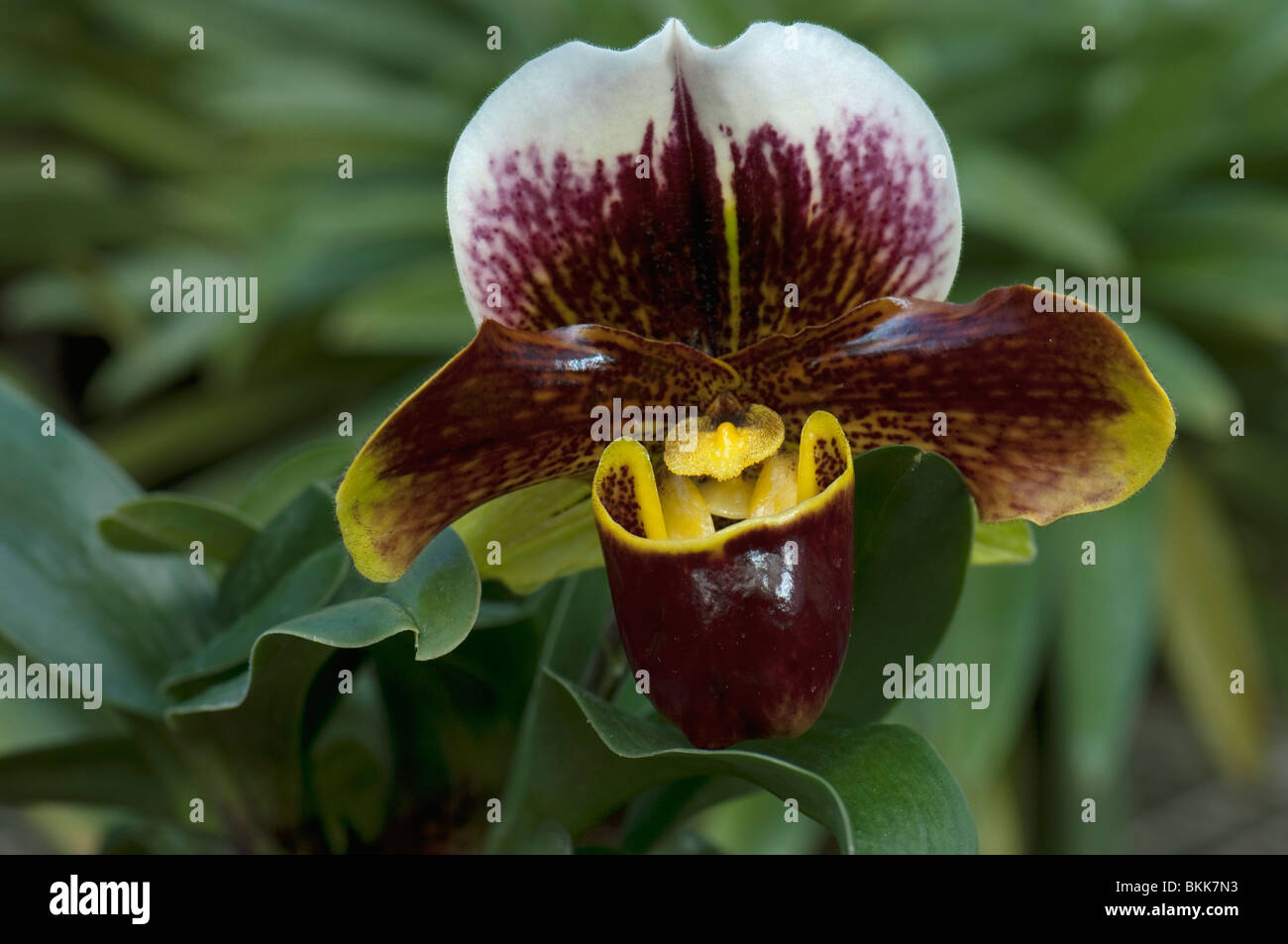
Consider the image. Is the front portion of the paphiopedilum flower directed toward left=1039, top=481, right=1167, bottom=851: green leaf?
no

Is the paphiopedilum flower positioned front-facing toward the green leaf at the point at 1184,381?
no

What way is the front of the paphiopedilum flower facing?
toward the camera
